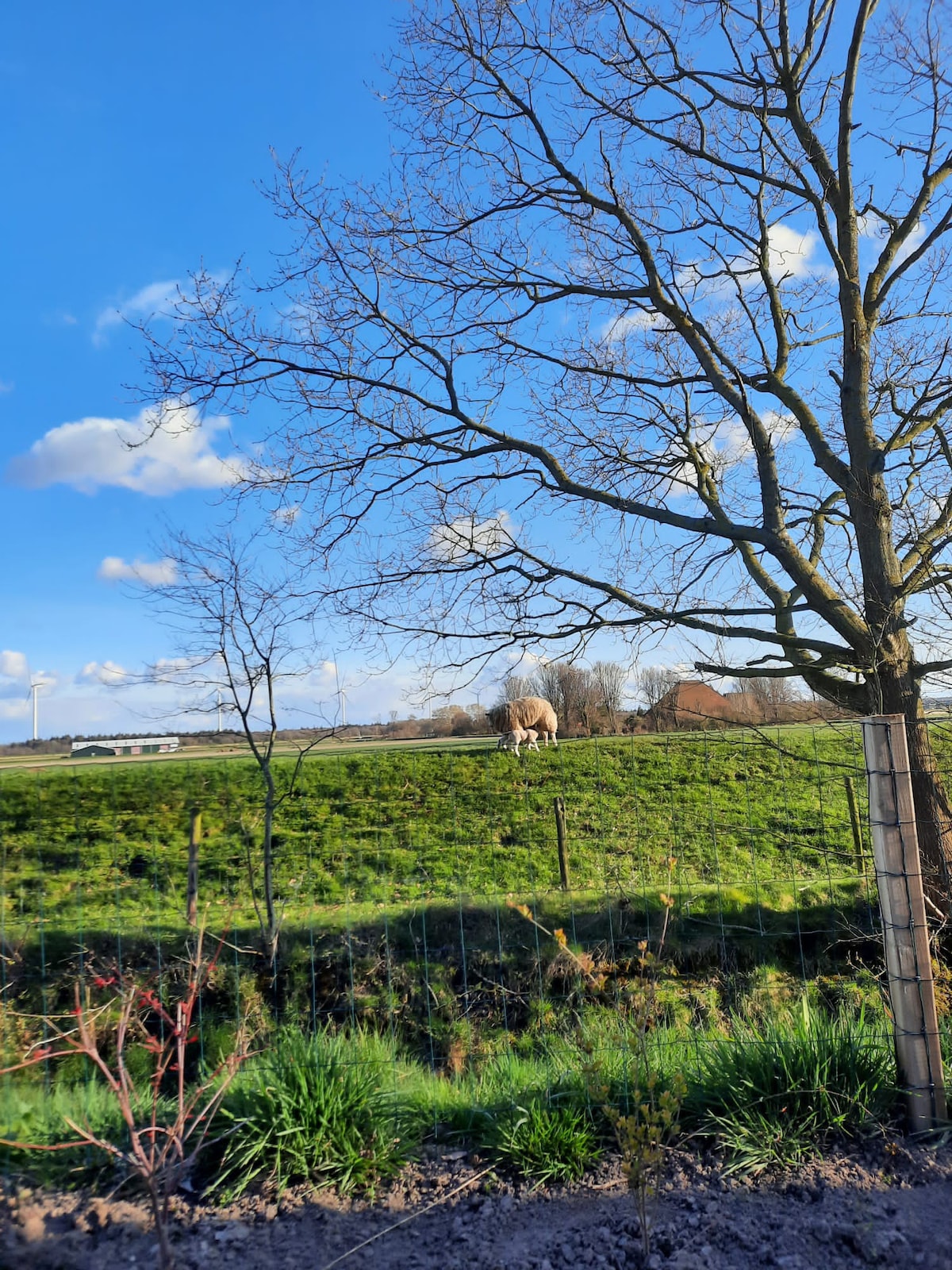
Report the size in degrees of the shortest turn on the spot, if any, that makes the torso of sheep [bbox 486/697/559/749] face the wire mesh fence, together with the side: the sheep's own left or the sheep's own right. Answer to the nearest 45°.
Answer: approximately 90° to the sheep's own left

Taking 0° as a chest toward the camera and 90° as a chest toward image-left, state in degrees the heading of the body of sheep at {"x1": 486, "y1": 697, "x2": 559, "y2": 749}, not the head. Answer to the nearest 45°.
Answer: approximately 90°

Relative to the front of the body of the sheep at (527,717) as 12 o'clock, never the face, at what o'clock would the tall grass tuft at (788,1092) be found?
The tall grass tuft is roughly at 9 o'clock from the sheep.

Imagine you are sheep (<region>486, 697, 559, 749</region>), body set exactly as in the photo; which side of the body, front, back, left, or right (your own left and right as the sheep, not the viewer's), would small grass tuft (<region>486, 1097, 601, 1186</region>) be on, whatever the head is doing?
left

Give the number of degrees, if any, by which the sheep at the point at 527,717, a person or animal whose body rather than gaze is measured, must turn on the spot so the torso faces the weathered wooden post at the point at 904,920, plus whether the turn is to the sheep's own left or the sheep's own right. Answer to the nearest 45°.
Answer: approximately 90° to the sheep's own left
